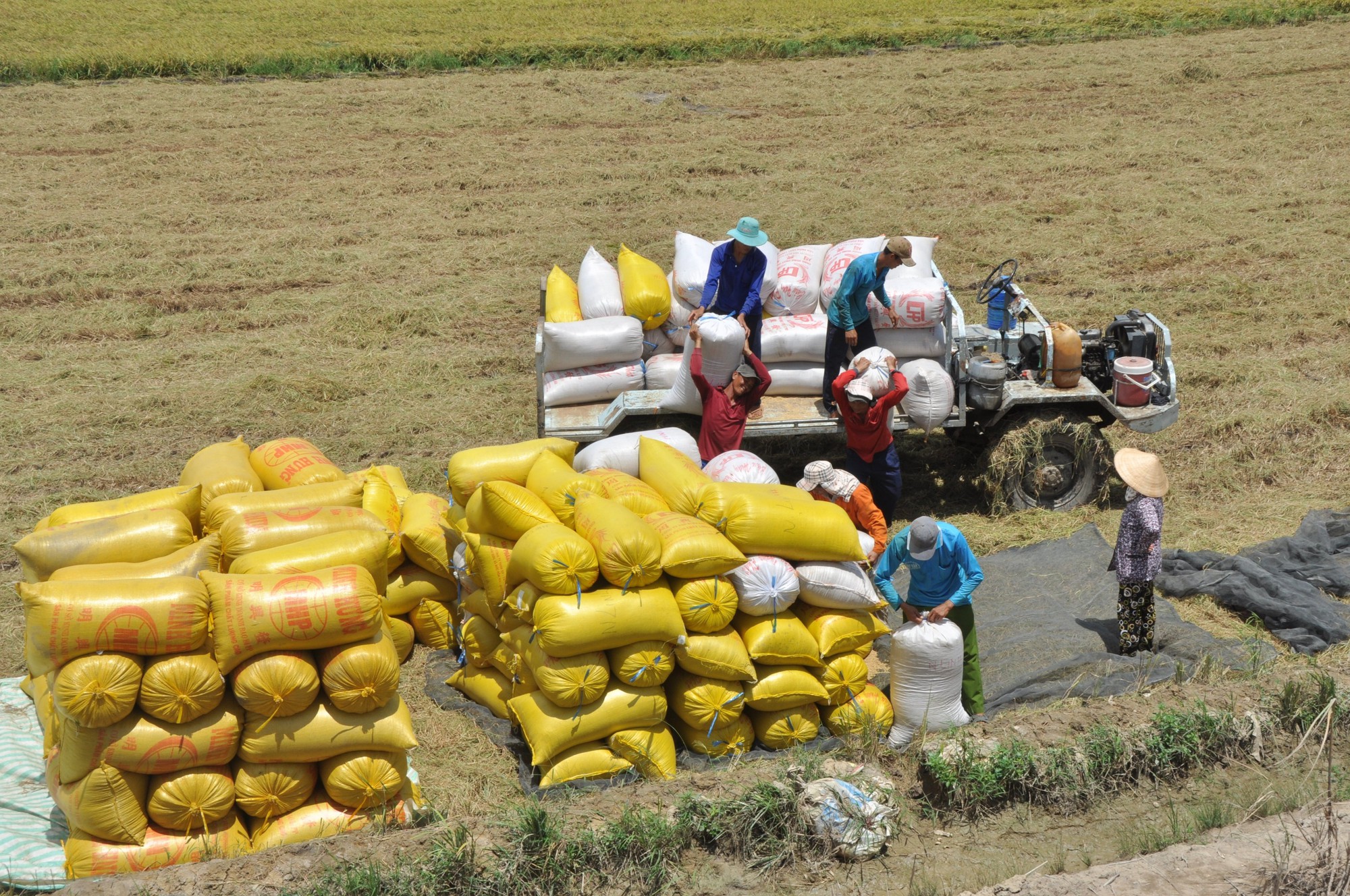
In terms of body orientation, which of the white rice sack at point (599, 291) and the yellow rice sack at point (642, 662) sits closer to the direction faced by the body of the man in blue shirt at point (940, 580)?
the yellow rice sack

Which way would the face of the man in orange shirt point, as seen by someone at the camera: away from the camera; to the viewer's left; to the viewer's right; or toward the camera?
to the viewer's left

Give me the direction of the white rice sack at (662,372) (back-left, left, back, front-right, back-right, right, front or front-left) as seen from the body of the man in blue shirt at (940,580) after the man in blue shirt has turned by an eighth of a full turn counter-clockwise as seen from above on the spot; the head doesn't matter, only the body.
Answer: back

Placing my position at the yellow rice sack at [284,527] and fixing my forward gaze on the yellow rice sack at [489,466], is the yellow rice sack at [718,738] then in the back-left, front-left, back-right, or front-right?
front-right

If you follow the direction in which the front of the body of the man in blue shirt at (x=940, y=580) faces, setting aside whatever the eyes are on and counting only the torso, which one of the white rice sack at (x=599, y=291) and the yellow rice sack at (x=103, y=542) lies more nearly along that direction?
the yellow rice sack

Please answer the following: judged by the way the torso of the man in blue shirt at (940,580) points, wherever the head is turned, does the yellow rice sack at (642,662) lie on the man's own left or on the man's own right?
on the man's own right

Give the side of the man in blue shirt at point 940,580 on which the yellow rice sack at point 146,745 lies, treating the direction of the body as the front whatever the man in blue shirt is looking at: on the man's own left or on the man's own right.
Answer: on the man's own right

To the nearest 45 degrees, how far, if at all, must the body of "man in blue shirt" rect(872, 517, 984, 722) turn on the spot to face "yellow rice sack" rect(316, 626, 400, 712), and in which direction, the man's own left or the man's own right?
approximately 45° to the man's own right

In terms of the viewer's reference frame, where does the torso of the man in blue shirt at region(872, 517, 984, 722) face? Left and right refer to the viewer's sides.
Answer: facing the viewer

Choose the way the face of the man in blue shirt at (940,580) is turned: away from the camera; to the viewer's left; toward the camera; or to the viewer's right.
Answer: toward the camera

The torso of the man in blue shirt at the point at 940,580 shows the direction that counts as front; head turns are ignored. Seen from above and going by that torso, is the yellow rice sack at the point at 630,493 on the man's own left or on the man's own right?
on the man's own right

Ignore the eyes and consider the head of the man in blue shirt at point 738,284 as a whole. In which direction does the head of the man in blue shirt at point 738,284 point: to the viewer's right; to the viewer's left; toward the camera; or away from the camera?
toward the camera

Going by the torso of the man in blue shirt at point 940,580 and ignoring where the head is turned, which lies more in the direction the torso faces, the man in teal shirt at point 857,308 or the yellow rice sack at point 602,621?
the yellow rice sack

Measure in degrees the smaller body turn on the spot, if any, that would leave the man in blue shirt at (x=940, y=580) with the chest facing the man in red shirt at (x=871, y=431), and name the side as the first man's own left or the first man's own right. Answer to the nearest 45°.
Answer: approximately 180°

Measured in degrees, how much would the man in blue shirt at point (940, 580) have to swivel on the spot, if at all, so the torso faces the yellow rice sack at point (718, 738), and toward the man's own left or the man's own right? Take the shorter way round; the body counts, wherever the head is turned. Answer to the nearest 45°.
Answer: approximately 45° to the man's own right

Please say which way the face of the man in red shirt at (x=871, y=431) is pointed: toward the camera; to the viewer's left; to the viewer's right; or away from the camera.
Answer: toward the camera

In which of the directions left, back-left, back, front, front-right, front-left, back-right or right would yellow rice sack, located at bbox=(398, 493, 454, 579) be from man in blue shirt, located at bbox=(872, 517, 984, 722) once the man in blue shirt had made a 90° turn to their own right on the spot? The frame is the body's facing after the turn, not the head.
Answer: front
